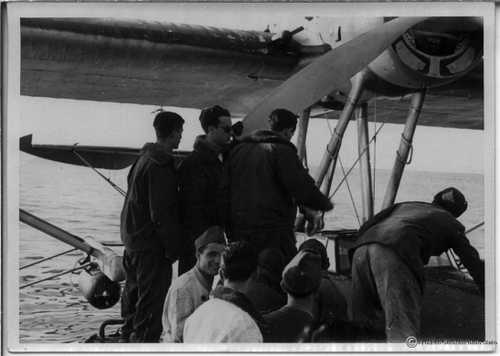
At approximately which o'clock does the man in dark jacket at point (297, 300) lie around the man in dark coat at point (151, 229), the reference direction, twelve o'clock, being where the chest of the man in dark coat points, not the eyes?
The man in dark jacket is roughly at 2 o'clock from the man in dark coat.

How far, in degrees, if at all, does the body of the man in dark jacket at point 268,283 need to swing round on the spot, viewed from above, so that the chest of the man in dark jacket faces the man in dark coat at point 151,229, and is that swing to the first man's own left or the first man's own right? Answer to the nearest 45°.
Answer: approximately 90° to the first man's own left

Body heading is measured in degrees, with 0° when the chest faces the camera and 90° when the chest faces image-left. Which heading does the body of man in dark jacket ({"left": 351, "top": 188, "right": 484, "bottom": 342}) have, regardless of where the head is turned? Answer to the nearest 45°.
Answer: approximately 225°

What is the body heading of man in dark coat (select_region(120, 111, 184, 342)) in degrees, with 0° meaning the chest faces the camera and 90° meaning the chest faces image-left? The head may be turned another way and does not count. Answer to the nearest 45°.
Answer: approximately 225°

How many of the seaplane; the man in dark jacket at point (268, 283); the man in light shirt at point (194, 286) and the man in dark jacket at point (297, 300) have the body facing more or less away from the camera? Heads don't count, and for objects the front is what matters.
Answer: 2

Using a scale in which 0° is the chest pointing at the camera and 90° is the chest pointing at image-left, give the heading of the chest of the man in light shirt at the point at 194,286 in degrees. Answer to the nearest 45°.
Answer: approximately 315°

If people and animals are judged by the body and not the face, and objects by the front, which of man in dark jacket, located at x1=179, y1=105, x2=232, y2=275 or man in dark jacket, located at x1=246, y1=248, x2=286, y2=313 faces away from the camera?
man in dark jacket, located at x1=246, y1=248, x2=286, y2=313

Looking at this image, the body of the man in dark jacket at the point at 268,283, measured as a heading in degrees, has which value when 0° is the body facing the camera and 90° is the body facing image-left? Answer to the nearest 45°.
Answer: approximately 180°

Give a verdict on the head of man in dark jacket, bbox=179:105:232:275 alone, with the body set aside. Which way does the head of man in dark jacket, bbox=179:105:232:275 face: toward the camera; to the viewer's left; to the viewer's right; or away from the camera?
to the viewer's right

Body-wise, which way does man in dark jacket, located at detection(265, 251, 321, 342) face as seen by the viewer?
away from the camera
